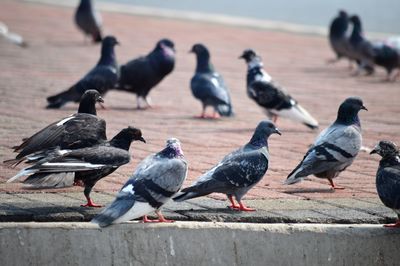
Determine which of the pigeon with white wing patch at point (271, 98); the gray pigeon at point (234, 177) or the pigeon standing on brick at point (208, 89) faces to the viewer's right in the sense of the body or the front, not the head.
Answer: the gray pigeon

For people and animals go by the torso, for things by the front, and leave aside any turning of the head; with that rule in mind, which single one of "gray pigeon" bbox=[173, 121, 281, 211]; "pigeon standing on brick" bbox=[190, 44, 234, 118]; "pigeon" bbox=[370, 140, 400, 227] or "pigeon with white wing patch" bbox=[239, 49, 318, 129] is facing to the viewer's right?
the gray pigeon

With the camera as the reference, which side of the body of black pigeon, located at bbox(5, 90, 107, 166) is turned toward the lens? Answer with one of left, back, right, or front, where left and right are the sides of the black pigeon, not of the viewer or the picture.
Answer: right

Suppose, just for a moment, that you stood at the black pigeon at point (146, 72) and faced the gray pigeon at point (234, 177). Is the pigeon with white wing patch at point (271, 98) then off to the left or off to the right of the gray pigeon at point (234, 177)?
left

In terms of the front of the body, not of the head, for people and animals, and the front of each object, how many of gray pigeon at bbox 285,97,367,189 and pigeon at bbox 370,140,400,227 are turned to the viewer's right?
1

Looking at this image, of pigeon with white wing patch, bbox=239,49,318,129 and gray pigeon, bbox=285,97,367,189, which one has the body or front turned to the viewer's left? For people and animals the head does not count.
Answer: the pigeon with white wing patch

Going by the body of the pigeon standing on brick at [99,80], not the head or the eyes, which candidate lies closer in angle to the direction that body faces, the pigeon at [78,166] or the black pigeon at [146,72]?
the black pigeon

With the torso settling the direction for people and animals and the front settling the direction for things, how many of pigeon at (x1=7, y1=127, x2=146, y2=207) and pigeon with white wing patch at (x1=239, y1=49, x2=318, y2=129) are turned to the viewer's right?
1

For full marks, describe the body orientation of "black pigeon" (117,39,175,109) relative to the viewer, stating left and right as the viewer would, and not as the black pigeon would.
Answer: facing to the right of the viewer

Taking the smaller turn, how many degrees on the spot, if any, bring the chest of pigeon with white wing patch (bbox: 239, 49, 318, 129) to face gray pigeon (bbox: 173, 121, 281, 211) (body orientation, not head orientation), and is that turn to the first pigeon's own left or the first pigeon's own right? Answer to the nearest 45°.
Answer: approximately 90° to the first pigeon's own left

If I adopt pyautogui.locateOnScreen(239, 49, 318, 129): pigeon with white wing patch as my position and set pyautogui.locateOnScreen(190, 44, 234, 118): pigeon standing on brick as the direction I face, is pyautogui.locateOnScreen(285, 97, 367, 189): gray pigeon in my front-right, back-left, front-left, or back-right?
back-left

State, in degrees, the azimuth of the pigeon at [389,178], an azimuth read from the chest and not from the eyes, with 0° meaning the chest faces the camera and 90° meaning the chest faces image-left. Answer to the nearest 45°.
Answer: approximately 90°

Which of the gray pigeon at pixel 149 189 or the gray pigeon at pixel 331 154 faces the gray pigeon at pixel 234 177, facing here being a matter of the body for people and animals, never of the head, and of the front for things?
the gray pigeon at pixel 149 189

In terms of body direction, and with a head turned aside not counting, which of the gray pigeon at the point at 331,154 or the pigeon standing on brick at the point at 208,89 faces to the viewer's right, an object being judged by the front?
the gray pigeon

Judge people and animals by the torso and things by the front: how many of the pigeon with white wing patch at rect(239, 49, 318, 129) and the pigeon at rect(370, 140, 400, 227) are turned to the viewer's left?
2
